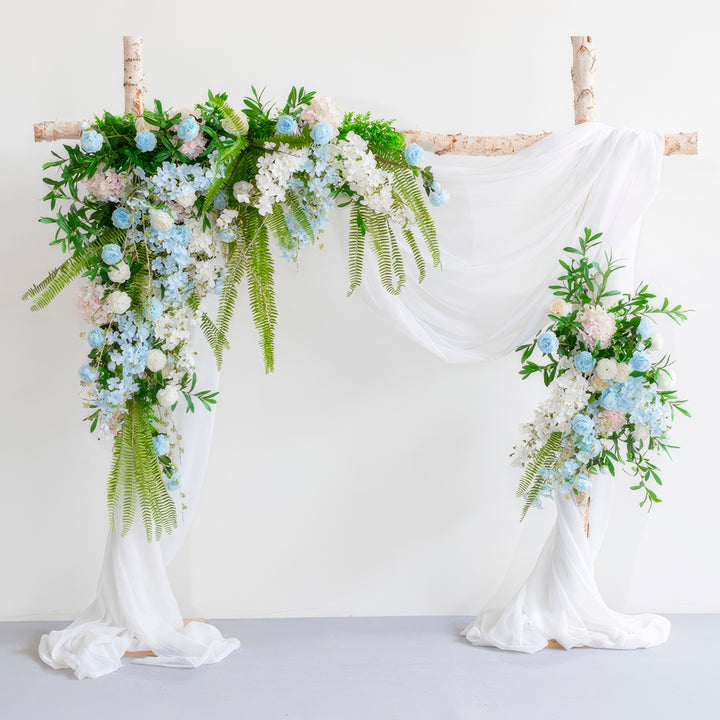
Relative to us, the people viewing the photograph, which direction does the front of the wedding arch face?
facing the viewer
